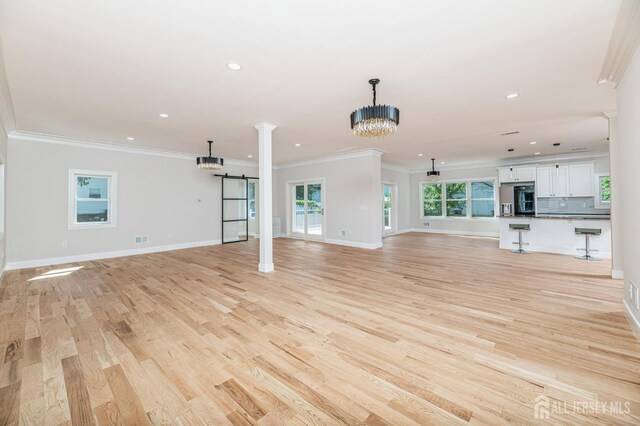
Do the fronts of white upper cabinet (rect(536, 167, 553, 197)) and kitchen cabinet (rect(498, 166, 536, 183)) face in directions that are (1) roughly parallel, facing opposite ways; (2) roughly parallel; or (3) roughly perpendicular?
roughly parallel

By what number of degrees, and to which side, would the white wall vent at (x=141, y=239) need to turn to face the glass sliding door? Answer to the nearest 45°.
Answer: approximately 90° to its left

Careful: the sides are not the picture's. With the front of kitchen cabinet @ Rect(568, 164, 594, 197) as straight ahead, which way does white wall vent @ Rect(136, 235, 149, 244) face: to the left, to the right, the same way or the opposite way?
to the left

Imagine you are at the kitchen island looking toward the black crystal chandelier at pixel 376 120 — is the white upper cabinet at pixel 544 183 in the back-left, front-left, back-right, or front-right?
back-right

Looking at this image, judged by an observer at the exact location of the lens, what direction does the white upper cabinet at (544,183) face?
facing the viewer

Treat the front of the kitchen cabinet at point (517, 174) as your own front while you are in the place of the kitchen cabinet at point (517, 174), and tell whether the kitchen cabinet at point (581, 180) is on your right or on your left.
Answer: on your left

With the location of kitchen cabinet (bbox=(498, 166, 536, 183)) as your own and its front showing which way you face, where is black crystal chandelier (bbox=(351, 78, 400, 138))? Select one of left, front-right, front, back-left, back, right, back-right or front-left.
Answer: front

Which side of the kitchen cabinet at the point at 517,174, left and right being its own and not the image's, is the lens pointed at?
front

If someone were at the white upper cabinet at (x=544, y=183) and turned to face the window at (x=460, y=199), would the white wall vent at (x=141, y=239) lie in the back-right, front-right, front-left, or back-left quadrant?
front-left

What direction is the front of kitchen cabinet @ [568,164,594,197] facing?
toward the camera

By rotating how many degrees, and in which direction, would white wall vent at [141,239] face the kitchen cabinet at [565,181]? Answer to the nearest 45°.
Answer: approximately 45° to its left

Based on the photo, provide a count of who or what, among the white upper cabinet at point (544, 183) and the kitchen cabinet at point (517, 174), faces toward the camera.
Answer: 2
